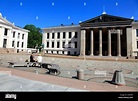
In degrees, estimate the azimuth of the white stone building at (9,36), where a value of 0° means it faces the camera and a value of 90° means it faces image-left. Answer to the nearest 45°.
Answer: approximately 315°

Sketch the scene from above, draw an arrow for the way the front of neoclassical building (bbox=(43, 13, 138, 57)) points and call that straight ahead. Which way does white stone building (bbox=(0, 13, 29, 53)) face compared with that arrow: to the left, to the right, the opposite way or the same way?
to the left

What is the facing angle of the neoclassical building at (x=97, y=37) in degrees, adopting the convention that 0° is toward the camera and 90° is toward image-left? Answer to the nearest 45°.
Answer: approximately 0°

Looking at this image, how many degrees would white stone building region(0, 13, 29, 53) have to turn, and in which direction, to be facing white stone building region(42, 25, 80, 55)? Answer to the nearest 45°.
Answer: approximately 45° to its left

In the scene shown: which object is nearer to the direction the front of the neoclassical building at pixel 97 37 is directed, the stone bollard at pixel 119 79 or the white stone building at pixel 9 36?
the stone bollard

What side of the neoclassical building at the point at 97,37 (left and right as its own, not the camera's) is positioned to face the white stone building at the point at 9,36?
right

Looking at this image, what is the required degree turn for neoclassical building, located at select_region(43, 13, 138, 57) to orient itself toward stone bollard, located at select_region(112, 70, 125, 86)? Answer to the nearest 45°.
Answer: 0° — it already faces it

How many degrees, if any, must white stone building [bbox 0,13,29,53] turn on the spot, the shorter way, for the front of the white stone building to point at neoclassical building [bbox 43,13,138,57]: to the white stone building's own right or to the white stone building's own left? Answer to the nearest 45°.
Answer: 0° — it already faces it

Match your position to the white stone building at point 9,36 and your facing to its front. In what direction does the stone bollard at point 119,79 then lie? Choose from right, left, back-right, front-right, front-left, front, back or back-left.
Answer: front-right
